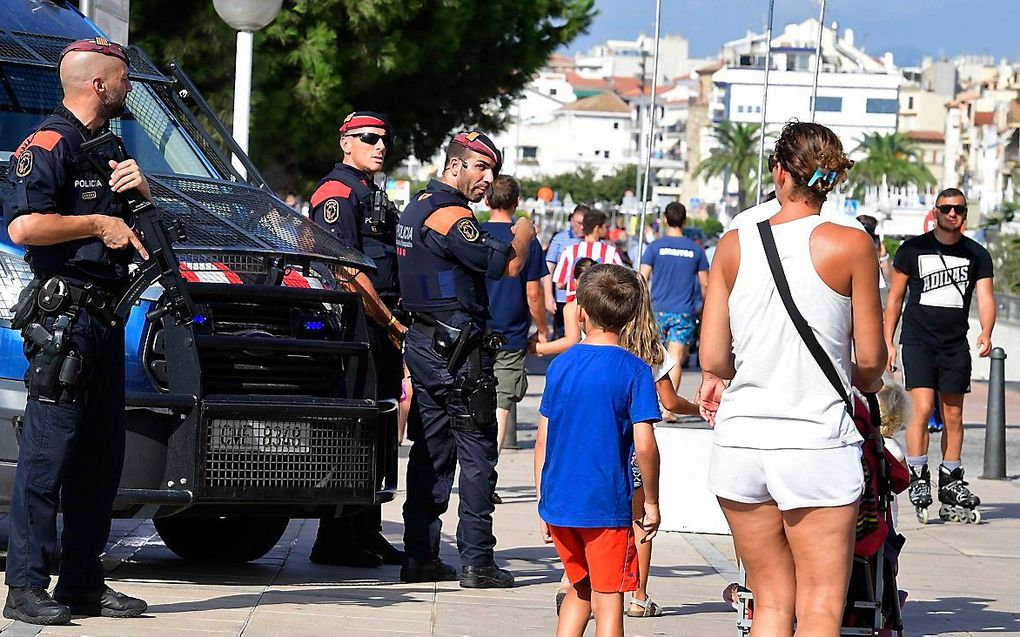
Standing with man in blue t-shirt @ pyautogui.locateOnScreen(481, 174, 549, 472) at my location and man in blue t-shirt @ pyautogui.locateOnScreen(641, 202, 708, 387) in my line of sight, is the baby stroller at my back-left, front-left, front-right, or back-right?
back-right

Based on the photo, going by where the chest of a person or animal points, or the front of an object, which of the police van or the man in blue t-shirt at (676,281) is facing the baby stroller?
the police van

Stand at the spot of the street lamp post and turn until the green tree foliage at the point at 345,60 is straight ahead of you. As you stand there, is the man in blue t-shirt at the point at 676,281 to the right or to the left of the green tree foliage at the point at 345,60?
right

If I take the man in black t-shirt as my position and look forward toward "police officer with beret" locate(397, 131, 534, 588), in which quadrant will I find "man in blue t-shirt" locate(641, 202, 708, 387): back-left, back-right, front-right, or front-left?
back-right

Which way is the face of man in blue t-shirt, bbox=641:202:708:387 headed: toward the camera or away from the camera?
away from the camera

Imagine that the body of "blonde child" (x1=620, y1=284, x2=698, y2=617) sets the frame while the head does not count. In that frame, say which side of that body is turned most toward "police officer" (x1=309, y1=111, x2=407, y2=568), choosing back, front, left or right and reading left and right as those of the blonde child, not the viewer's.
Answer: left

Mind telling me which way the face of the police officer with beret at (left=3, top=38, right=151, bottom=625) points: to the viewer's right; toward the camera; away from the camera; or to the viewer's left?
to the viewer's right

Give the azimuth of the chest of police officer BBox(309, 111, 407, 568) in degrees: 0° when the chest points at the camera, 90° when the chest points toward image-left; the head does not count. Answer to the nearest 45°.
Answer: approximately 315°

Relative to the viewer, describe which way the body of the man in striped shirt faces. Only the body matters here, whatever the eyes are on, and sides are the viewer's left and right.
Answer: facing away from the viewer

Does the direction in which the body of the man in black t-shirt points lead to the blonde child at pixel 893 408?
yes

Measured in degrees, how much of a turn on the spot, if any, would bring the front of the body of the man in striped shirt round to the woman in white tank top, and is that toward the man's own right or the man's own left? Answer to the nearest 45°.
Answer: approximately 180°
